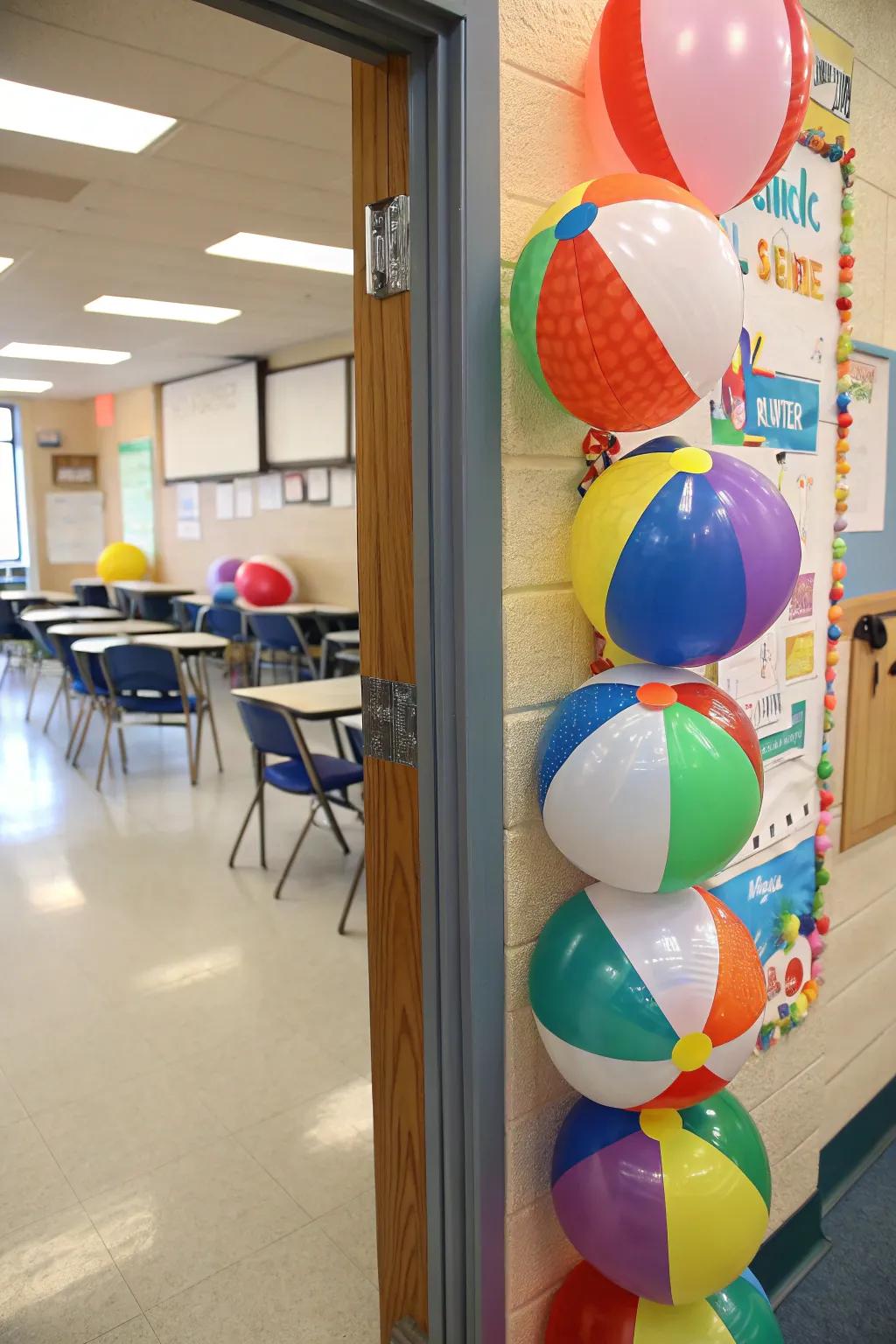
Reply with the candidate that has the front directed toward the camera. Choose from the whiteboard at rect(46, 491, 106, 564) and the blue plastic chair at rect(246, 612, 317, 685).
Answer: the whiteboard

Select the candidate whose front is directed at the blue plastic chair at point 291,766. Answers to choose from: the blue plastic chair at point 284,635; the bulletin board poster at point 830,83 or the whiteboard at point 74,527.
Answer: the whiteboard

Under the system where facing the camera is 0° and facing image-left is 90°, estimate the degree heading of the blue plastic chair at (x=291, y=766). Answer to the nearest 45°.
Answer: approximately 225°

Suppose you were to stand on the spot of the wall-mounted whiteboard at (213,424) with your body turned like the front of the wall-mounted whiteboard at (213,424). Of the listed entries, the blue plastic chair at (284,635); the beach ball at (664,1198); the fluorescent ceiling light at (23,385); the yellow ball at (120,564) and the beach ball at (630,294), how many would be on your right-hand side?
2

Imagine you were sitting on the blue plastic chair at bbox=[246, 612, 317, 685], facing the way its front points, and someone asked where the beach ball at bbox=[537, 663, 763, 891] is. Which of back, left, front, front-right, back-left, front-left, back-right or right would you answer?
back-right

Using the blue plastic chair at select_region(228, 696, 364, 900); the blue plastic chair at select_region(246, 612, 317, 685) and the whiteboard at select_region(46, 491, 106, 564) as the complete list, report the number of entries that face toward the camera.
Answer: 1

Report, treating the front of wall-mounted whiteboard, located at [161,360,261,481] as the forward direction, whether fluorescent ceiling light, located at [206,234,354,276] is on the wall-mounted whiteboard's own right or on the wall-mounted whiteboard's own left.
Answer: on the wall-mounted whiteboard's own left

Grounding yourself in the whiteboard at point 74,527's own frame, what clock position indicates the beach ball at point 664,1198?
The beach ball is roughly at 12 o'clock from the whiteboard.

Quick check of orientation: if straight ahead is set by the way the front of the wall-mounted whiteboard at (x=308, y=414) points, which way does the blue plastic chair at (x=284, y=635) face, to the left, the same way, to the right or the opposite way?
the opposite way

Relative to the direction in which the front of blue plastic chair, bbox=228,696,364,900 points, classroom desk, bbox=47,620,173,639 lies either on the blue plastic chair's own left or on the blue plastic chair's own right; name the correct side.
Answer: on the blue plastic chair's own left

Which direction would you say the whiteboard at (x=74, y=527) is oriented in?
toward the camera

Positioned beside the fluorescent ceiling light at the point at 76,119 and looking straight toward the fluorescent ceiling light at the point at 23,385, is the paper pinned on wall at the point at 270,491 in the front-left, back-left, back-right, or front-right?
front-right

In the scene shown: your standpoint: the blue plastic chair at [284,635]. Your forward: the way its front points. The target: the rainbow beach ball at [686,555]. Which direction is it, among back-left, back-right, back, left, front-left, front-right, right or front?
back-right

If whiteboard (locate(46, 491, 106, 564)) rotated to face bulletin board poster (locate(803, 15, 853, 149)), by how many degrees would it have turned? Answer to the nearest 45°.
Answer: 0° — it already faces it

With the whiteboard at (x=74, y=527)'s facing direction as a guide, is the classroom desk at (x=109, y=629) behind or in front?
in front

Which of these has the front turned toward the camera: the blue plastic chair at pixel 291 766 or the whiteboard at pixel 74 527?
the whiteboard

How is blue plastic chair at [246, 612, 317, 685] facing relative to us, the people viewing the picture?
facing away from the viewer and to the right of the viewer

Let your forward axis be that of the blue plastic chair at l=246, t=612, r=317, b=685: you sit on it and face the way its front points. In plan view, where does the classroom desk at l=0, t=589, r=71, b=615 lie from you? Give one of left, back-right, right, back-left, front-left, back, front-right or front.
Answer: left
